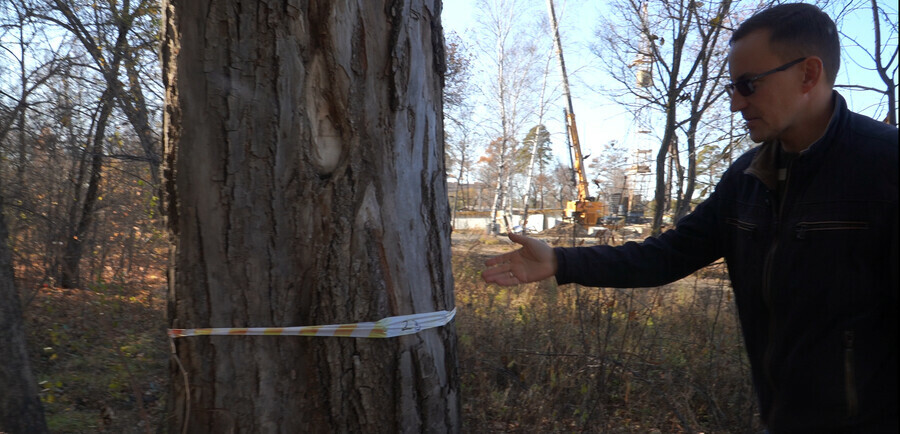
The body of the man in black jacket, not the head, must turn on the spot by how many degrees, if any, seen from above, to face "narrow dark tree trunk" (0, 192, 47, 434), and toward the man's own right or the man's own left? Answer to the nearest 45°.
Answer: approximately 45° to the man's own right

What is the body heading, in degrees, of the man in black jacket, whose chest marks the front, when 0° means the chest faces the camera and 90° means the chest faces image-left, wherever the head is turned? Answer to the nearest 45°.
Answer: approximately 45°
